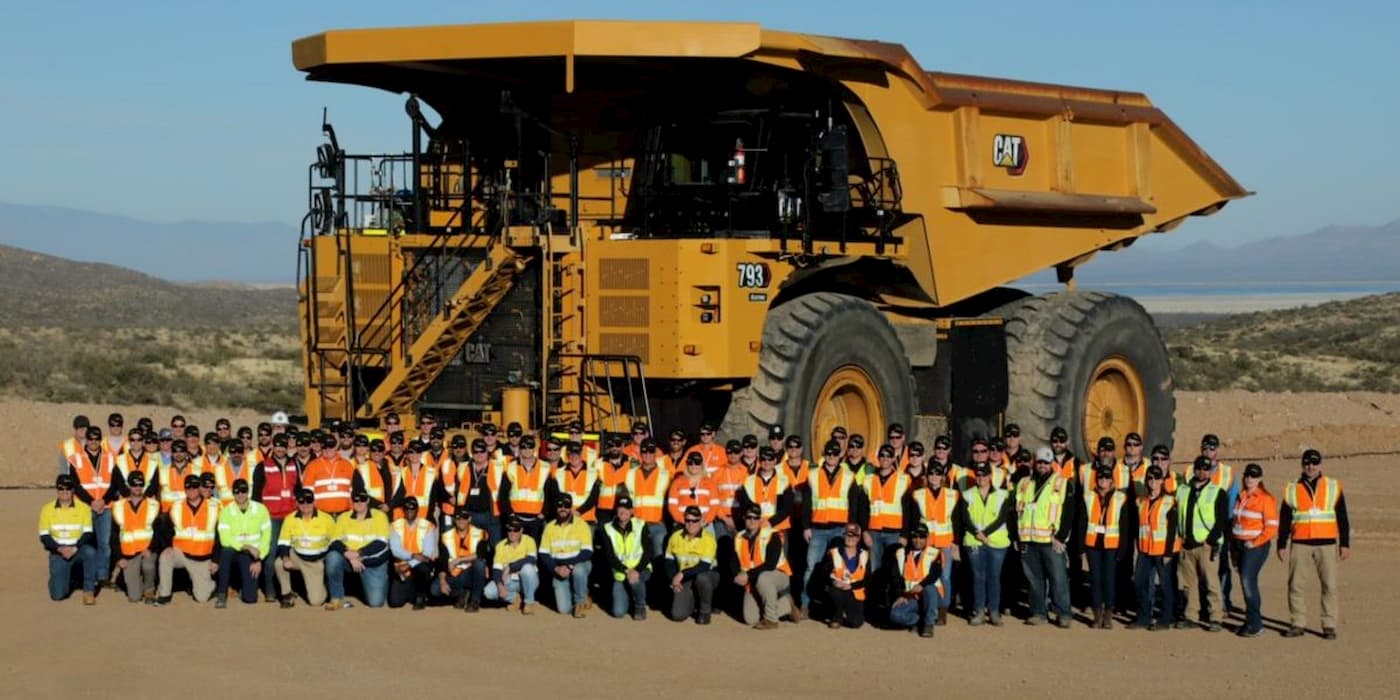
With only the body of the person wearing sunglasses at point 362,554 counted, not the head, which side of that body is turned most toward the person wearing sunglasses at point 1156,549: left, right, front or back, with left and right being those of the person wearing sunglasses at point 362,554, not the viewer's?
left

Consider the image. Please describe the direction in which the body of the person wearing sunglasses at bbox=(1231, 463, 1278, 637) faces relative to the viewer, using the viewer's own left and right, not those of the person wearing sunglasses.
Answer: facing the viewer and to the left of the viewer

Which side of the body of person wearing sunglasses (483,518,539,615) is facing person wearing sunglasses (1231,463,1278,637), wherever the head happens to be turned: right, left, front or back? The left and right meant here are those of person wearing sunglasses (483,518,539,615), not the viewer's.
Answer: left

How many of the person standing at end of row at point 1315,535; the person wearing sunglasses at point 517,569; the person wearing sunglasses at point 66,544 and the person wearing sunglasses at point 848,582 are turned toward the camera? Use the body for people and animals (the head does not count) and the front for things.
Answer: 4

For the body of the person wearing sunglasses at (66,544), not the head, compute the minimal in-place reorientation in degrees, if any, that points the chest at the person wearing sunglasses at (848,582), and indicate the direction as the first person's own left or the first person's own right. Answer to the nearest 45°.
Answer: approximately 45° to the first person's own left

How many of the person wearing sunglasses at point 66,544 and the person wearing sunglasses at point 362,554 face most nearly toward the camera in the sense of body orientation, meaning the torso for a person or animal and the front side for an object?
2

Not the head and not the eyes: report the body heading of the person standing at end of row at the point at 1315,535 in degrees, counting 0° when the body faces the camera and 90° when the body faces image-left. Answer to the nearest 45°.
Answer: approximately 0°

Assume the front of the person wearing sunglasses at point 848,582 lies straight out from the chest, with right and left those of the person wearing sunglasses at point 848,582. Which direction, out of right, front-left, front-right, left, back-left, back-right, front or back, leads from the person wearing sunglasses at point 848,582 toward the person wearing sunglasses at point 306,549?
right

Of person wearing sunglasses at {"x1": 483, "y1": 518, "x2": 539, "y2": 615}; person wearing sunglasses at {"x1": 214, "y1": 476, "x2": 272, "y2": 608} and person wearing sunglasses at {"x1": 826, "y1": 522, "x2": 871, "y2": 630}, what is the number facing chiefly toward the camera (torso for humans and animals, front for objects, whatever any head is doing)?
3

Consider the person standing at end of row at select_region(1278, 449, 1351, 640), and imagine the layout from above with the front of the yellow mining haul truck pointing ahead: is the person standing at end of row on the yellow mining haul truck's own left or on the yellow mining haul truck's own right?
on the yellow mining haul truck's own left

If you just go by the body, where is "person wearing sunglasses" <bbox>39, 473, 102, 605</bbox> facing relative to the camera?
toward the camera

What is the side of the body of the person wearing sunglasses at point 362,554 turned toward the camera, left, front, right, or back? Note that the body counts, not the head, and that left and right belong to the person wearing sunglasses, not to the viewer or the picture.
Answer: front

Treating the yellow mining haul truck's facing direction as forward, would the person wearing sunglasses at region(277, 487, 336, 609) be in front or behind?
in front
